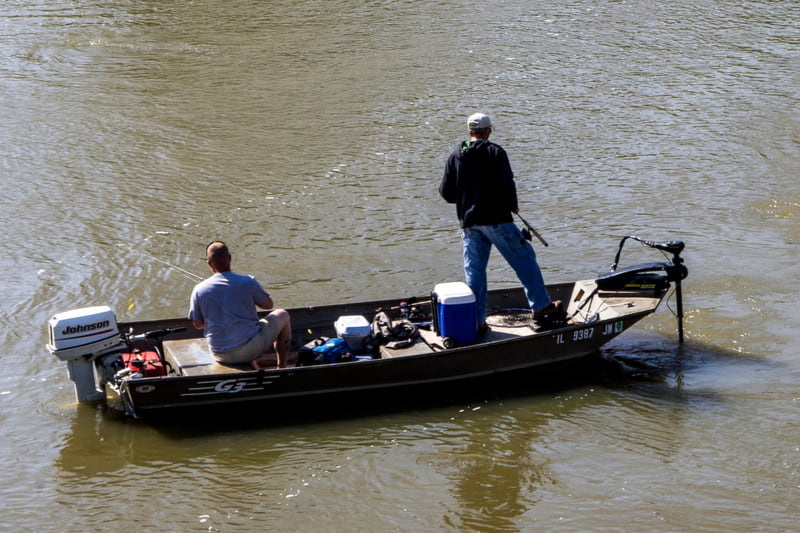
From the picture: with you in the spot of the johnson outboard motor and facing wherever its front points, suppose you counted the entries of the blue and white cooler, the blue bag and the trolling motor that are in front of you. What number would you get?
3

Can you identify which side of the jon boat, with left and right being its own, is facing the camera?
right

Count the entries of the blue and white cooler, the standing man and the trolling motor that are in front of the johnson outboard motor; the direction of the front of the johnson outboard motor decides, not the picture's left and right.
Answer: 3

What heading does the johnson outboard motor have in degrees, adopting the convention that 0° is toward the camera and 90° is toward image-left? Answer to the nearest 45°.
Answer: approximately 270°

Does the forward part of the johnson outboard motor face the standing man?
yes

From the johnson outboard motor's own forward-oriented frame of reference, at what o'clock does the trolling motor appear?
The trolling motor is roughly at 12 o'clock from the johnson outboard motor.
